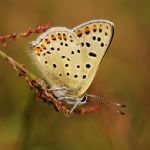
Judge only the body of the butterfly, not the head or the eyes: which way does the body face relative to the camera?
to the viewer's right
